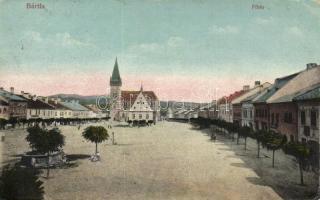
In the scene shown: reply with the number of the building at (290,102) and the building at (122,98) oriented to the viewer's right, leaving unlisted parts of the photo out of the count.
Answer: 0

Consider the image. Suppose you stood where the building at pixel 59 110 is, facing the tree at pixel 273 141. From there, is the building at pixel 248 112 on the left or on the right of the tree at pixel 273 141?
left

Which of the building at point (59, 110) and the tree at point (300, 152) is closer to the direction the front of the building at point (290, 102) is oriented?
the building

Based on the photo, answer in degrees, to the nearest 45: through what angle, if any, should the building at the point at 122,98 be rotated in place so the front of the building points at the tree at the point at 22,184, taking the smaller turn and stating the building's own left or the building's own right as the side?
approximately 45° to the building's own right

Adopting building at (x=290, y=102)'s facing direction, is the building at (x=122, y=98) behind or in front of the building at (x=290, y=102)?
in front

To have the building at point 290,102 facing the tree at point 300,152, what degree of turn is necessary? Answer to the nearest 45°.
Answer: approximately 45° to its left

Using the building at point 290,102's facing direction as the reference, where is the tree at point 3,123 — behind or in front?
in front

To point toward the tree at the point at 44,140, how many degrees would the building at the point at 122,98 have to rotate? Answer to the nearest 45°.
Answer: approximately 45° to its right

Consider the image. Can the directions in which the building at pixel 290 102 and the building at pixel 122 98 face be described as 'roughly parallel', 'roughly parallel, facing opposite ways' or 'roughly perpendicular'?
roughly perpendicular

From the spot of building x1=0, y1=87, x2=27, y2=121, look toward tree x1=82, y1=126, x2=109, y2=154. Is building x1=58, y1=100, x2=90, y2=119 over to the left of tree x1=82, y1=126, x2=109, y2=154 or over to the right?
left

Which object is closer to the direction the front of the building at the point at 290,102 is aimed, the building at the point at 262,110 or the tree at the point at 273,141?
the tree
